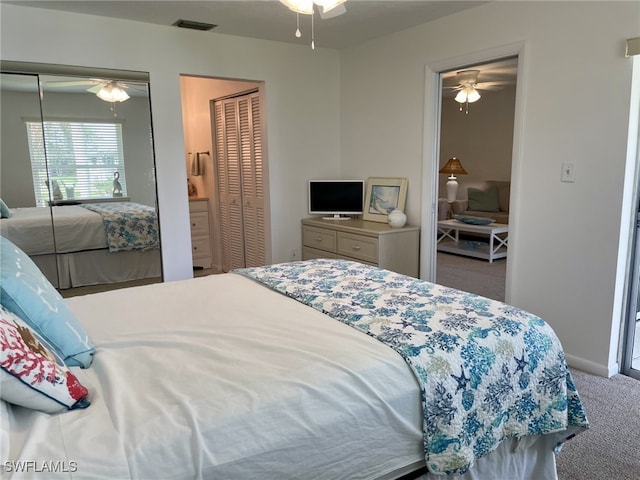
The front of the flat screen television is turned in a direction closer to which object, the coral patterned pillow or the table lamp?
the coral patterned pillow

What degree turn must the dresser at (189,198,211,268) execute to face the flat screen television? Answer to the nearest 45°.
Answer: approximately 45° to its left

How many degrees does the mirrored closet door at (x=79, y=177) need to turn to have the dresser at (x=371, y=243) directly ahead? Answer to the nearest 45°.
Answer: approximately 45° to its left

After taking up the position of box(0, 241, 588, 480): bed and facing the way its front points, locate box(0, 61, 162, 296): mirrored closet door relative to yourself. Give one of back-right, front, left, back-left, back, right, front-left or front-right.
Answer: left

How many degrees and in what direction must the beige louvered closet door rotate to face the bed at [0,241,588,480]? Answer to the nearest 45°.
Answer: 0° — it already faces it

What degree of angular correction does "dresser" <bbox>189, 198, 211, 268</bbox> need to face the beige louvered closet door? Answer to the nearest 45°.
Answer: approximately 45° to its left

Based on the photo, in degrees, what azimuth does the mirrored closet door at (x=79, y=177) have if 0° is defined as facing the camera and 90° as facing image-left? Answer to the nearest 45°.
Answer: approximately 315°

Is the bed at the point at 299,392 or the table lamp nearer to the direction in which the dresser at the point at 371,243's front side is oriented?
the bed

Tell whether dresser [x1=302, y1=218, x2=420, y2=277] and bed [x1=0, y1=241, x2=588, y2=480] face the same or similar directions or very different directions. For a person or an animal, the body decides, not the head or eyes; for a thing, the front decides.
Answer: very different directions

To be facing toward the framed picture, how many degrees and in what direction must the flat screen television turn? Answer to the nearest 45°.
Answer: approximately 45° to its left

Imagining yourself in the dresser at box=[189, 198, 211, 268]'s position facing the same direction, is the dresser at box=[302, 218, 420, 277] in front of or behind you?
in front

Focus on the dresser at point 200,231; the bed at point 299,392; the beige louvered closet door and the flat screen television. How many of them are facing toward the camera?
3

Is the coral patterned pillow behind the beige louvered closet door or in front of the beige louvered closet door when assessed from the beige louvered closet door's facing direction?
in front

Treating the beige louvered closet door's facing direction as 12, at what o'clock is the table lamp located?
The table lamp is roughly at 8 o'clock from the beige louvered closet door.
